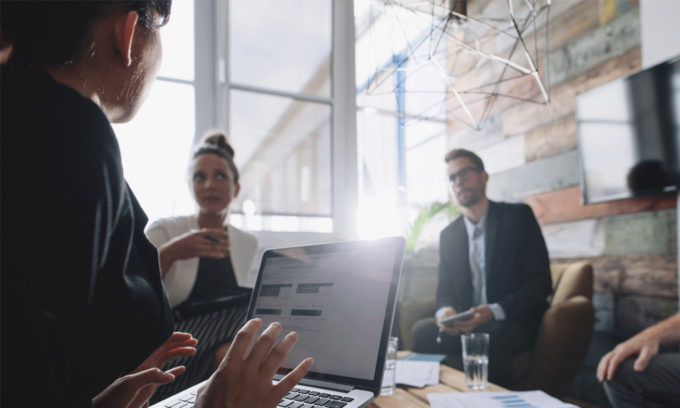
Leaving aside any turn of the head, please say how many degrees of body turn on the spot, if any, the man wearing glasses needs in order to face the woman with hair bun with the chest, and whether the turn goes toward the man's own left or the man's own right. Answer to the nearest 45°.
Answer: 0° — they already face them

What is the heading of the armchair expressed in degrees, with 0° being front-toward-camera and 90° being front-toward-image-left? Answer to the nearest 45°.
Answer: approximately 45°

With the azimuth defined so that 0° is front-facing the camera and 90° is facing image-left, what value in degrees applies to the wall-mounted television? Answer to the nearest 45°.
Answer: approximately 45°

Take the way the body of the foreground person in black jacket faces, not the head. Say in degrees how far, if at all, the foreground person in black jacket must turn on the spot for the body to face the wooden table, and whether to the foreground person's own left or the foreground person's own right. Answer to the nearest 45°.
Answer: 0° — they already face it

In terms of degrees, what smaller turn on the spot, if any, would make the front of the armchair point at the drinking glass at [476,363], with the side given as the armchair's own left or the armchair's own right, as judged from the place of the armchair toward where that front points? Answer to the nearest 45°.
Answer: approximately 45° to the armchair's own left

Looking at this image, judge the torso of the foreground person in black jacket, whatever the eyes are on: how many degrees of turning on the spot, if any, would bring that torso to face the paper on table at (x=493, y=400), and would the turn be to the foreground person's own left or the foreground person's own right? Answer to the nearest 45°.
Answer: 0° — they already face it

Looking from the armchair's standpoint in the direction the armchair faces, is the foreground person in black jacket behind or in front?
in front

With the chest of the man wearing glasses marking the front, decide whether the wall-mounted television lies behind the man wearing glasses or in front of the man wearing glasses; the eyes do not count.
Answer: behind

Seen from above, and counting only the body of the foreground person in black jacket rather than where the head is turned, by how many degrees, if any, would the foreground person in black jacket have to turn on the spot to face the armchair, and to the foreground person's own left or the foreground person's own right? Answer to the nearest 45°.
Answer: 0° — they already face it

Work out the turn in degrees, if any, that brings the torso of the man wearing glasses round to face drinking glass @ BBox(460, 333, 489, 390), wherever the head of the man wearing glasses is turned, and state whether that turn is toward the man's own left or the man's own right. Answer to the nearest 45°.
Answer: approximately 45° to the man's own left

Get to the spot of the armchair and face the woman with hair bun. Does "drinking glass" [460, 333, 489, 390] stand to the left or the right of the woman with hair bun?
left

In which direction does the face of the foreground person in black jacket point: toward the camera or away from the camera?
away from the camera

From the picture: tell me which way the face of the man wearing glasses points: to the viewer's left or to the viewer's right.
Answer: to the viewer's left
